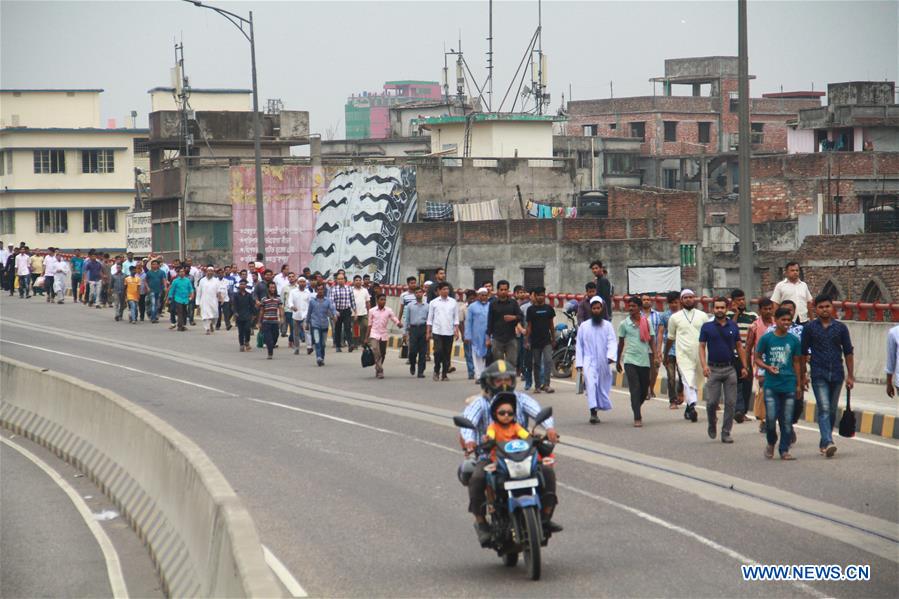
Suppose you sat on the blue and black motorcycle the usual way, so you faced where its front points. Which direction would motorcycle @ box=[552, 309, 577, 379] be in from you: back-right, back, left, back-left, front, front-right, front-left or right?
back

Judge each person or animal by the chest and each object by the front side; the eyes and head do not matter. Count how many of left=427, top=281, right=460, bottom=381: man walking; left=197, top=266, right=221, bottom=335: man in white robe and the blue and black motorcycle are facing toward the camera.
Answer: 3

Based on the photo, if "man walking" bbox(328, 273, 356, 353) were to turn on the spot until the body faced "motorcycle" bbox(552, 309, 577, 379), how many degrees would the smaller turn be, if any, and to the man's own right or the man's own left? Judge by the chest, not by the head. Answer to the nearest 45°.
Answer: approximately 45° to the man's own left

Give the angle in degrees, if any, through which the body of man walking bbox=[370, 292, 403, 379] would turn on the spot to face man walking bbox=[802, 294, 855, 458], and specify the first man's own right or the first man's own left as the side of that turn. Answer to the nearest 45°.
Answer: approximately 45° to the first man's own left

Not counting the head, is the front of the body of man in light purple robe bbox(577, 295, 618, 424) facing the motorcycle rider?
yes

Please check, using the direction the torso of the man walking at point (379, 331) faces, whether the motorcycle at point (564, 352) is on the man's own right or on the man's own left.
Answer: on the man's own left

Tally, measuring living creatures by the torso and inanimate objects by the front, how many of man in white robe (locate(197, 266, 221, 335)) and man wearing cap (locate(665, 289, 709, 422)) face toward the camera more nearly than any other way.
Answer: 2

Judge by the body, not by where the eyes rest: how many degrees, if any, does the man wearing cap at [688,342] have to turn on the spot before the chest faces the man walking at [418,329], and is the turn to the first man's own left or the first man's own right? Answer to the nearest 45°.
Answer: approximately 135° to the first man's own right

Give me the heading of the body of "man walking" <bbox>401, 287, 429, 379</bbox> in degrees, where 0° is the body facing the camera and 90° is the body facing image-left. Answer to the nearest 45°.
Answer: approximately 0°

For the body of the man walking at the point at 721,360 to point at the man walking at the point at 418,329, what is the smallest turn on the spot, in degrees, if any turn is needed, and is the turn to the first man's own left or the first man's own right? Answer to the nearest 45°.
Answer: approximately 135° to the first man's own right
